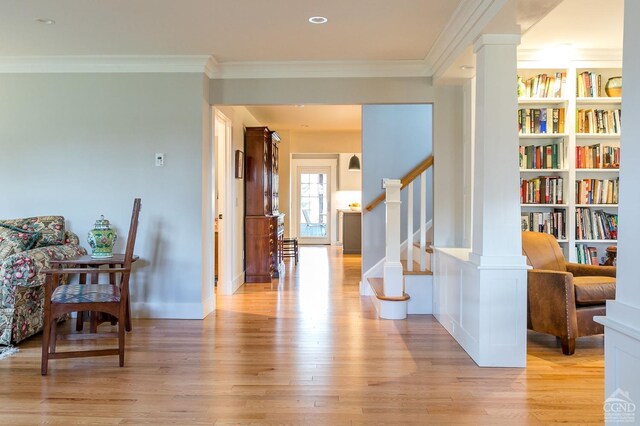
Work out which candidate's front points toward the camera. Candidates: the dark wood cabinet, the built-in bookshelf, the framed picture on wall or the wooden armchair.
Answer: the built-in bookshelf

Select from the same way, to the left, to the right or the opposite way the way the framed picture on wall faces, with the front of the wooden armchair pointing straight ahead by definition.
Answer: the opposite way

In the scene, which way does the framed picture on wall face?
to the viewer's right

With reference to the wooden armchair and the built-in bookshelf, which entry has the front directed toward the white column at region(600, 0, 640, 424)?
the built-in bookshelf

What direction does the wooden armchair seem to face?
to the viewer's left

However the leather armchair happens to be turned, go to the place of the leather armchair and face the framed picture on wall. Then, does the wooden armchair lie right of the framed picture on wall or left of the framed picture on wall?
left

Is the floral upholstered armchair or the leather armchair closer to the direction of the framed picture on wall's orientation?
the leather armchair

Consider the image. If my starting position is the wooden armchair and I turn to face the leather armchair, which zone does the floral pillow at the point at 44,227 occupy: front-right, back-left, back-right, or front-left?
back-left

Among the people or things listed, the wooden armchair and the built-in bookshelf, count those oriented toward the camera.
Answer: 1

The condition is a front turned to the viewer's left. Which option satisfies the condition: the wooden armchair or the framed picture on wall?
the wooden armchair

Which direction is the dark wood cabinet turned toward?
to the viewer's right

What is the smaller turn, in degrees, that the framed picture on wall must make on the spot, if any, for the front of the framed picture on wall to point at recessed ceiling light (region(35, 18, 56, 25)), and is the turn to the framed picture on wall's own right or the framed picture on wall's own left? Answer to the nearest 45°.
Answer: approximately 135° to the framed picture on wall's own right

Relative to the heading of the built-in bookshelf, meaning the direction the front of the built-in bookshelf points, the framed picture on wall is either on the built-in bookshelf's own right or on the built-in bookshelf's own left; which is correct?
on the built-in bookshelf's own right
